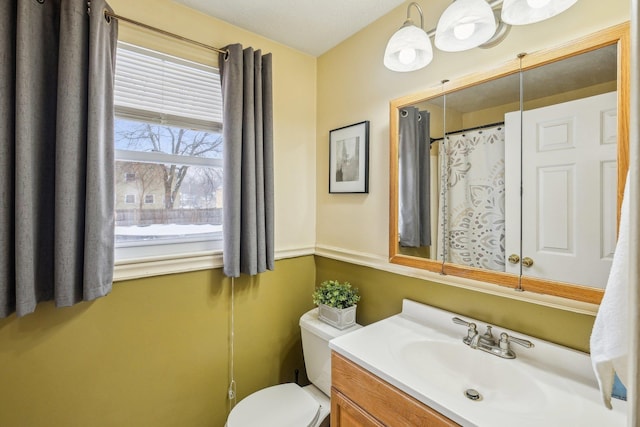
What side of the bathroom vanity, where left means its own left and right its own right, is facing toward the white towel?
left

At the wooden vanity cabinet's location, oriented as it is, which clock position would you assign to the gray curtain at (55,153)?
The gray curtain is roughly at 1 o'clock from the wooden vanity cabinet.

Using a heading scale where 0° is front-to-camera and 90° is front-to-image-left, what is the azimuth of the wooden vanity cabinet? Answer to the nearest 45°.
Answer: approximately 45°

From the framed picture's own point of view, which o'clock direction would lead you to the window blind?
The window blind is roughly at 1 o'clock from the framed picture.
